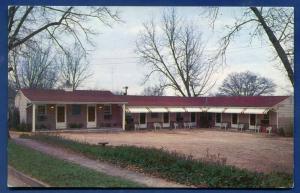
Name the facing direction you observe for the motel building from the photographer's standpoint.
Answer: facing the viewer

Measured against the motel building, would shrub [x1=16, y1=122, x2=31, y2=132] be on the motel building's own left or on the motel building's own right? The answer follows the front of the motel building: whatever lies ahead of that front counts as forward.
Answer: on the motel building's own right
